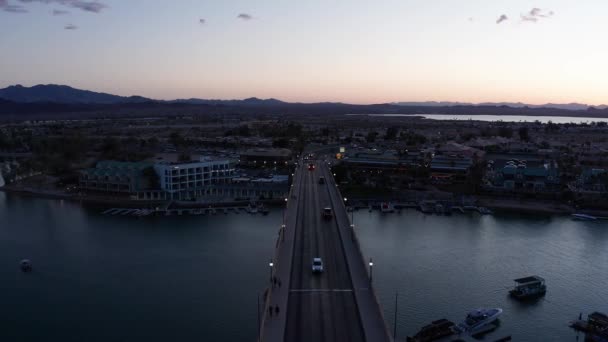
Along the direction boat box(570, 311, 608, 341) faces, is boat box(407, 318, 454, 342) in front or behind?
in front

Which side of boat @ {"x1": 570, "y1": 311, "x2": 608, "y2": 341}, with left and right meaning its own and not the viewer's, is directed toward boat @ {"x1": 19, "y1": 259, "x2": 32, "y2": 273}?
front

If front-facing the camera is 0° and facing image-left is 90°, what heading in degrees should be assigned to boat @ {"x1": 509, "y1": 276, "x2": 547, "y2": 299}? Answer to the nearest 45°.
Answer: approximately 90°

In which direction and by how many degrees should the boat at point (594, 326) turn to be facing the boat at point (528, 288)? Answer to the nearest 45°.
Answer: approximately 45° to its right

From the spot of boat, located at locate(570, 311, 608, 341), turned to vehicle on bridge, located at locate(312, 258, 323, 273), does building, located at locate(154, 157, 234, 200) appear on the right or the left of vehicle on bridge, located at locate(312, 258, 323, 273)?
right

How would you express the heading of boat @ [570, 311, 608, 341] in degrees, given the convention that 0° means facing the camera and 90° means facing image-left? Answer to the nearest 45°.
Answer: approximately 90°

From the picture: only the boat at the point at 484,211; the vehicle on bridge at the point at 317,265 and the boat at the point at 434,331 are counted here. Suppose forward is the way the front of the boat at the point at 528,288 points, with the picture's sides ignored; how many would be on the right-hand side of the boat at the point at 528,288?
1

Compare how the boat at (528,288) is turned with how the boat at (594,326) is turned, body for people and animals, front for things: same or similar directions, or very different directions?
same or similar directions
